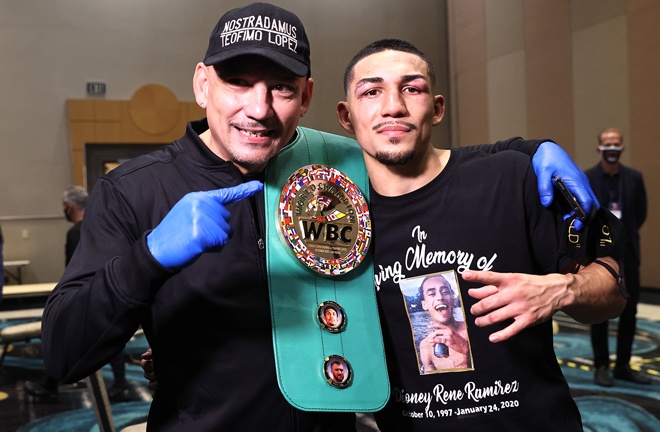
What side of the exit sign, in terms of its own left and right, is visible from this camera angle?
front

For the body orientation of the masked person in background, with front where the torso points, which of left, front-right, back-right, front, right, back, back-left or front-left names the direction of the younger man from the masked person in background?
front

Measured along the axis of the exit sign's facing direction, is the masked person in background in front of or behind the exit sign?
in front

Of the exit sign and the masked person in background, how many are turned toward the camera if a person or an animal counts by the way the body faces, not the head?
2

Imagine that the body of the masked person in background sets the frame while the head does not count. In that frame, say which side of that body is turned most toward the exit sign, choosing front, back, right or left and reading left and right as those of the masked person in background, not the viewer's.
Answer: right

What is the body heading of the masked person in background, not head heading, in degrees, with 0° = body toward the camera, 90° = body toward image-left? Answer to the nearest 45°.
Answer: approximately 0°

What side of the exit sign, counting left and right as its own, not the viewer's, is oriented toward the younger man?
front

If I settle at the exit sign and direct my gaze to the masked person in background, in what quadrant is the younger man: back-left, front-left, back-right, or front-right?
front-right

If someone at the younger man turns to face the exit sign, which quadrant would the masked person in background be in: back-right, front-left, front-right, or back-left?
front-right
